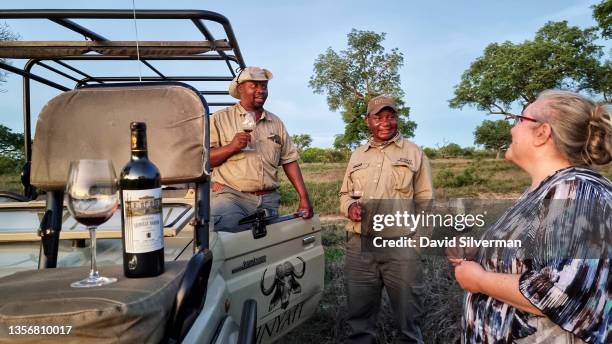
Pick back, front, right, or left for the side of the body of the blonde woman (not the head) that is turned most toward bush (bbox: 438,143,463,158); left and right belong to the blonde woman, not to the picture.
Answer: right

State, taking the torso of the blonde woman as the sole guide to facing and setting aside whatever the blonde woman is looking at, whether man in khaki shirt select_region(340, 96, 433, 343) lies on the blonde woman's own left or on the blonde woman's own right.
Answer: on the blonde woman's own right

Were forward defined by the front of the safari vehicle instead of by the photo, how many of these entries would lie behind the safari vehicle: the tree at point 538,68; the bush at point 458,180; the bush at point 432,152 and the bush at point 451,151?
4

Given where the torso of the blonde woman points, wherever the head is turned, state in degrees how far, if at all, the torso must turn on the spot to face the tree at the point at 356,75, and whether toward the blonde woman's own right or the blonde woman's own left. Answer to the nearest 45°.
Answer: approximately 90° to the blonde woman's own right

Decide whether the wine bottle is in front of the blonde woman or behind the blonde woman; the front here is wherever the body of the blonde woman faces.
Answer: in front

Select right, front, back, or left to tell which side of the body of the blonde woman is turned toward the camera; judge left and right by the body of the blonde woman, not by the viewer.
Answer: left

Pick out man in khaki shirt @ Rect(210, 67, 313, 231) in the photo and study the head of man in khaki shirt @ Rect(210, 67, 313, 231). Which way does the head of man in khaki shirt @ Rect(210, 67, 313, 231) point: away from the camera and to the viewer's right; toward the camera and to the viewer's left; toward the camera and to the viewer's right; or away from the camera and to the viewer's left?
toward the camera and to the viewer's right

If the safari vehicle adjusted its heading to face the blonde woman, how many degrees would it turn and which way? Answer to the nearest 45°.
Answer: approximately 90° to its left

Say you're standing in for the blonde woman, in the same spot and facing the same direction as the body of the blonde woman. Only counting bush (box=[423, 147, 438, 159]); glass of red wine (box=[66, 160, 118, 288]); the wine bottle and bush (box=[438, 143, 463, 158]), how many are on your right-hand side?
2
